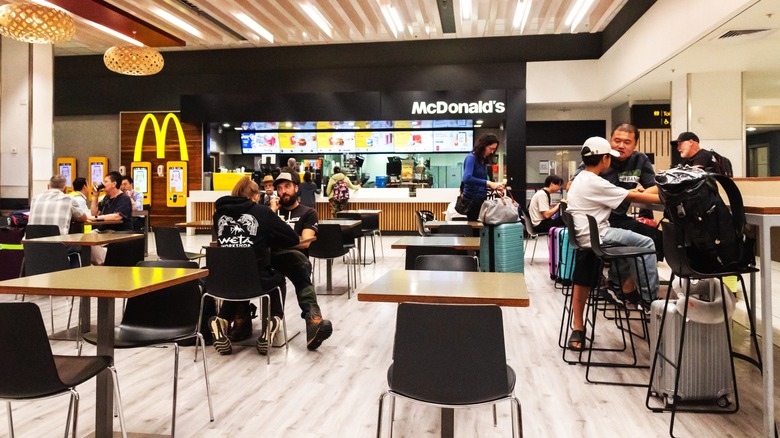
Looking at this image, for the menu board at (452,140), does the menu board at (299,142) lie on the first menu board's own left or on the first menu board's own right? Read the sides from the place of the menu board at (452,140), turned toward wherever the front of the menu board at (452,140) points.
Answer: on the first menu board's own right

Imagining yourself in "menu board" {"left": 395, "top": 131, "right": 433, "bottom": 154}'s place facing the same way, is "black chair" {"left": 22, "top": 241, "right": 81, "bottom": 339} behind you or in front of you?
in front

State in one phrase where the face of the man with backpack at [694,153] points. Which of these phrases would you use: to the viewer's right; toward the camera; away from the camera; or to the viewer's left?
to the viewer's left

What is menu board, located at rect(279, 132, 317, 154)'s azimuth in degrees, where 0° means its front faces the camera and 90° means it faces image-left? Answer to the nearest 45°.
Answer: approximately 0°

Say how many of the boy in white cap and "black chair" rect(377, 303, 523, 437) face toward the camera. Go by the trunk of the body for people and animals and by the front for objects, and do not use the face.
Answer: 0

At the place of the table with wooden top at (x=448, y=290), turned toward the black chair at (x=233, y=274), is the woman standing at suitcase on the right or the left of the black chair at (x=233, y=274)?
right

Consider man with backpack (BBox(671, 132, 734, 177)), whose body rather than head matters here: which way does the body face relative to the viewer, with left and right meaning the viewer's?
facing to the left of the viewer

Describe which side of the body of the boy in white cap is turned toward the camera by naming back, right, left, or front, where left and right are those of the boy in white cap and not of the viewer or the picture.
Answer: right

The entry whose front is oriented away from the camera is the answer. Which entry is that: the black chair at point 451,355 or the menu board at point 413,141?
the black chair

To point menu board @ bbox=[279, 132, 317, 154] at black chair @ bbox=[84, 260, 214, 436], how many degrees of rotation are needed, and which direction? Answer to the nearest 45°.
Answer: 0° — it already faces it

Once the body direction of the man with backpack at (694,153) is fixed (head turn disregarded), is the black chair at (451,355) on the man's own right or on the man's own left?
on the man's own left

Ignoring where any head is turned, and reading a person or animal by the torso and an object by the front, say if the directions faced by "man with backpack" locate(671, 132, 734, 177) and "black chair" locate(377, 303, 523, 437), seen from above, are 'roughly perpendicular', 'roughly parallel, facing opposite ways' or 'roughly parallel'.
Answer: roughly perpendicular

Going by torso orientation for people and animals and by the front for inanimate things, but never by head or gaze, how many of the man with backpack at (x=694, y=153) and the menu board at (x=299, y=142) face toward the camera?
1

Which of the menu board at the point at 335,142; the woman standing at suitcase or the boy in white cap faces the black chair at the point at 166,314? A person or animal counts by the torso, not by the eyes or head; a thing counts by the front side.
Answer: the menu board

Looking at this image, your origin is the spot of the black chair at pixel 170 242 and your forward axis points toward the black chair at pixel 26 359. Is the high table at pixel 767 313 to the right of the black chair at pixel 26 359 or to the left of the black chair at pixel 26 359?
left
